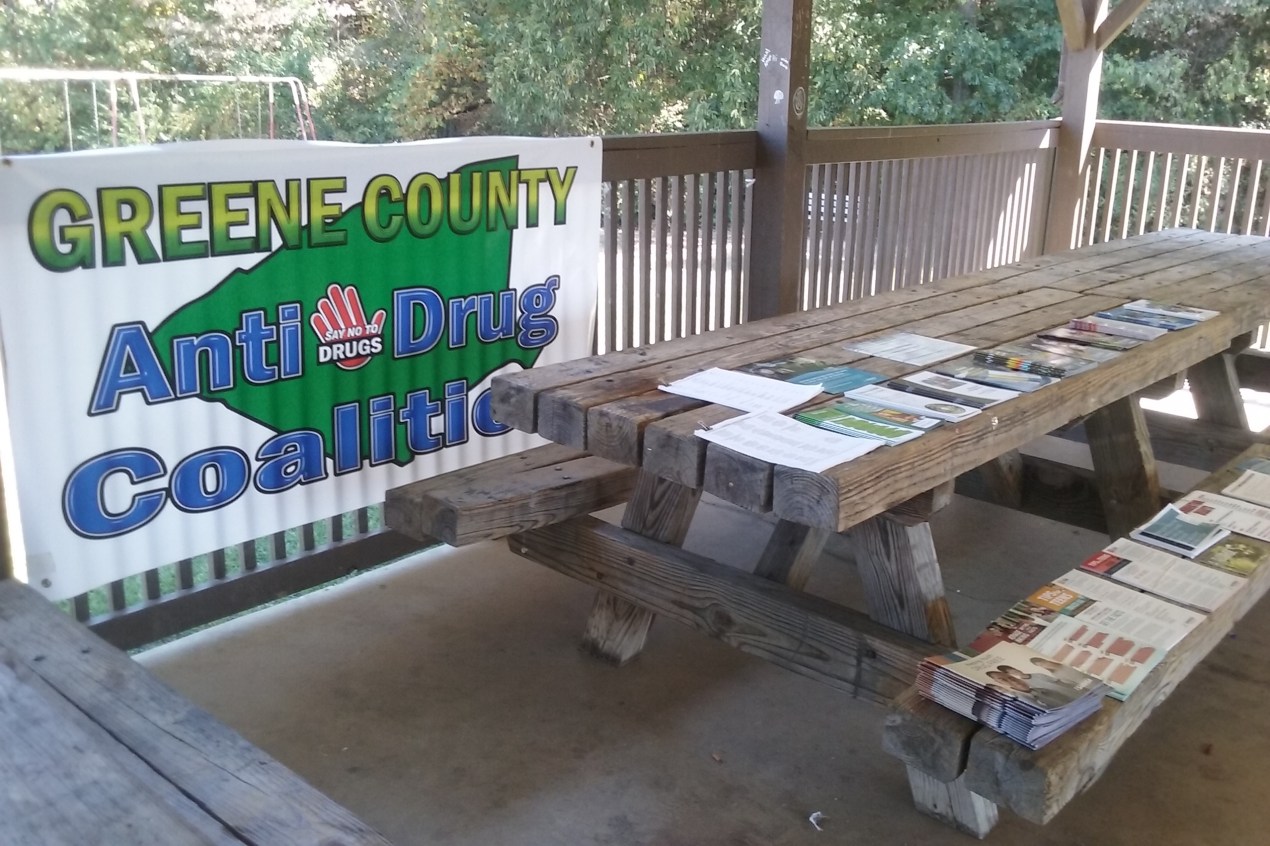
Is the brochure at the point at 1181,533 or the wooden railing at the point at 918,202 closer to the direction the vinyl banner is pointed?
the brochure

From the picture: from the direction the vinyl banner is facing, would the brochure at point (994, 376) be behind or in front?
in front

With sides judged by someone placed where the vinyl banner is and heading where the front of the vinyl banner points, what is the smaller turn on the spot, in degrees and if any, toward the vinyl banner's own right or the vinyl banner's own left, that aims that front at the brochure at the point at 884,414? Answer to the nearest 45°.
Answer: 0° — it already faces it

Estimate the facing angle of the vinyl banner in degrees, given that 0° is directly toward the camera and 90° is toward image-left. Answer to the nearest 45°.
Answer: approximately 315°

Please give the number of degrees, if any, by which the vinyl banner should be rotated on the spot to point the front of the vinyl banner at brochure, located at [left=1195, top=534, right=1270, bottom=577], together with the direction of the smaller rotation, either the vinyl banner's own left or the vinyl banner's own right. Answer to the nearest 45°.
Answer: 0° — it already faces it

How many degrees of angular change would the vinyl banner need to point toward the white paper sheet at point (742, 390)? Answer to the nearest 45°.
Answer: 0° — it already faces it

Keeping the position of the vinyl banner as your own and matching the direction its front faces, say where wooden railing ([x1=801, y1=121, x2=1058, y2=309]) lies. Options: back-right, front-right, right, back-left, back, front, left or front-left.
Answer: left

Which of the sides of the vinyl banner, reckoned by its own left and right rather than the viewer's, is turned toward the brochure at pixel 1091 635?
front

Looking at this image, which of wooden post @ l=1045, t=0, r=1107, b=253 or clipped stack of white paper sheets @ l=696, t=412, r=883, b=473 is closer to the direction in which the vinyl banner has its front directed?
the clipped stack of white paper sheets

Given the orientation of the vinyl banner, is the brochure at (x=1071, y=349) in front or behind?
in front

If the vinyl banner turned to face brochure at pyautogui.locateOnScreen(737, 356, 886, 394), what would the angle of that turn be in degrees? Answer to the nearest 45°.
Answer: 0° — it already faces it

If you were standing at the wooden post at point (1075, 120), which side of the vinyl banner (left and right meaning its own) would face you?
left

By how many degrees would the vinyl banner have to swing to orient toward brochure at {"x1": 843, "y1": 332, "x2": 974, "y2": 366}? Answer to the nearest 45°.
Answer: approximately 45° to its left
